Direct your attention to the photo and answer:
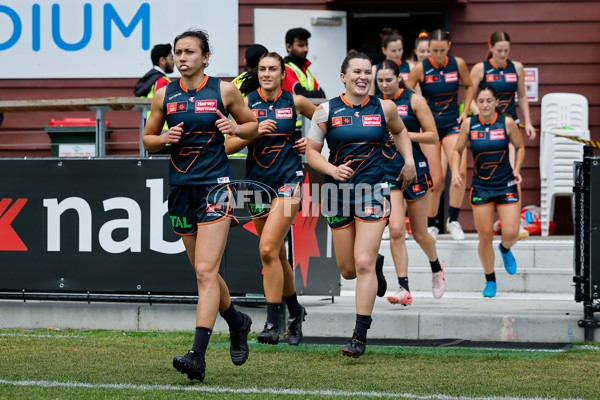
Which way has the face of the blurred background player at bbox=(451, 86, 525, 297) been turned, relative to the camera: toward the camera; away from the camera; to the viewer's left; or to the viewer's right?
toward the camera

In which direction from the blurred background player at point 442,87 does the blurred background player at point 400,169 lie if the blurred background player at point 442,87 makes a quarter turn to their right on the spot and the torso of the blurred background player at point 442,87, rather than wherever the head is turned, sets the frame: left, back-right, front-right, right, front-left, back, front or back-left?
left

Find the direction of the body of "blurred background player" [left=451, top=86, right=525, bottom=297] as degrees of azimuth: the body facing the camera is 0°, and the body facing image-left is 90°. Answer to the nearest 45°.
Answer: approximately 0°

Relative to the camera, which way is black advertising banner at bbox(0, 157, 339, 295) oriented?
toward the camera

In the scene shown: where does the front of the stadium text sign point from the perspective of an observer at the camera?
facing the viewer

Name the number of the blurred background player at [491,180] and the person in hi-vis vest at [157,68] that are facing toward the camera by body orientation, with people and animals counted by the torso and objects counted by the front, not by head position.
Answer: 1

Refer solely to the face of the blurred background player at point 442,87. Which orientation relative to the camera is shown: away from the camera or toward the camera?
toward the camera

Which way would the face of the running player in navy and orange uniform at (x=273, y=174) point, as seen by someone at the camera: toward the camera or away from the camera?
toward the camera

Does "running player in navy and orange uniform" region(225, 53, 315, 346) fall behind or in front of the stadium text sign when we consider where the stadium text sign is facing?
in front

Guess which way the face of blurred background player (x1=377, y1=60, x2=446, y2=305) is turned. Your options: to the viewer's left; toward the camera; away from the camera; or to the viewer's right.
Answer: toward the camera

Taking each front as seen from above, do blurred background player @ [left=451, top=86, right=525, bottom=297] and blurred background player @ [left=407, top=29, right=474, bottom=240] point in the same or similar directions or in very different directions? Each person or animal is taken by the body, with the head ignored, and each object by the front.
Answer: same or similar directions

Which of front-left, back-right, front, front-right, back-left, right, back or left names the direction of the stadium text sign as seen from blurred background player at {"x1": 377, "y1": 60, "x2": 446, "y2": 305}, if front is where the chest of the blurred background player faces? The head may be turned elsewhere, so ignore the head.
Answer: right

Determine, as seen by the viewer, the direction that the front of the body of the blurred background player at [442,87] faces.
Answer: toward the camera

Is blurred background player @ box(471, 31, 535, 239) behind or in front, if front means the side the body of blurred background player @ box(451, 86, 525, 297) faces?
behind

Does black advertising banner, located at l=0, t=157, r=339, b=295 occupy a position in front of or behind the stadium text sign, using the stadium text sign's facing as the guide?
in front
